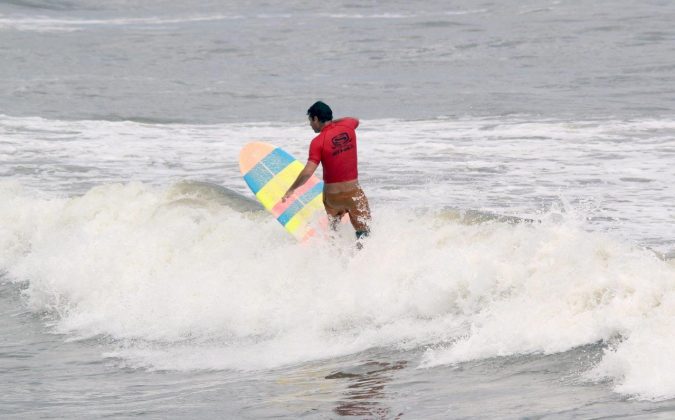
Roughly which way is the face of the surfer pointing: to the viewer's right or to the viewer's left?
to the viewer's left

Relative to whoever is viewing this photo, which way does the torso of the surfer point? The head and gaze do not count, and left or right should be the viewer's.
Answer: facing away from the viewer and to the left of the viewer
